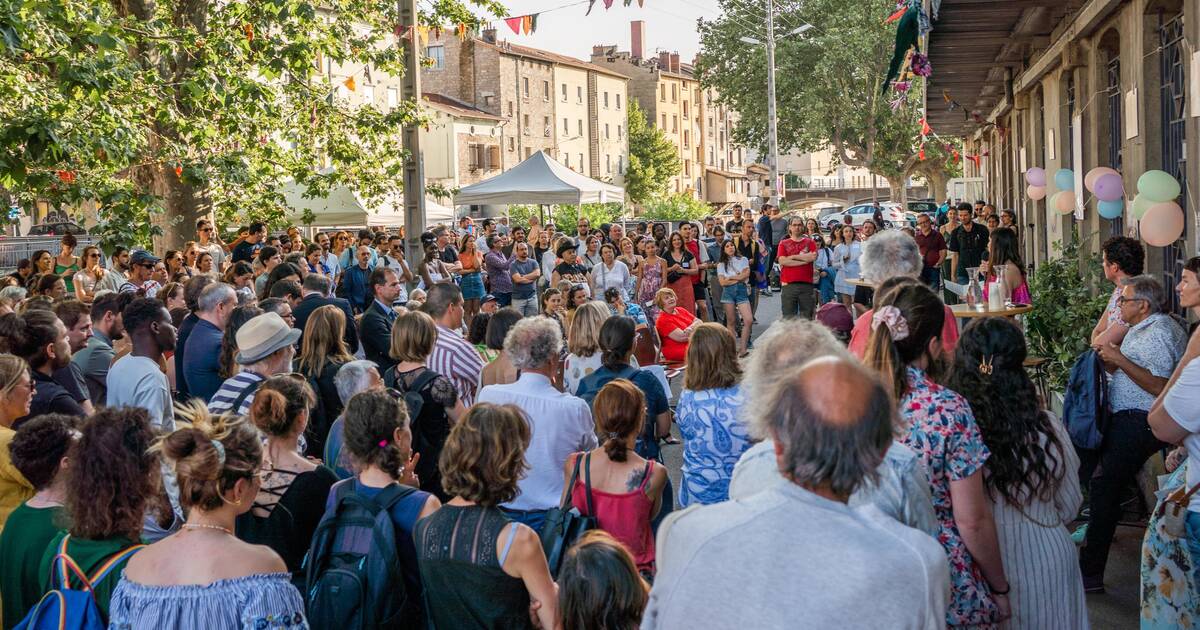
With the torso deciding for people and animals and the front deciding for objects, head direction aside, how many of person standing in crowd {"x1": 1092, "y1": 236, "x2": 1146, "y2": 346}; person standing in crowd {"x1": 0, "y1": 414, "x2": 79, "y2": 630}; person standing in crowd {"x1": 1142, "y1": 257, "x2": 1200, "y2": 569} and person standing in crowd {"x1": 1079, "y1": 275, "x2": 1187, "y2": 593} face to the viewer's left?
3

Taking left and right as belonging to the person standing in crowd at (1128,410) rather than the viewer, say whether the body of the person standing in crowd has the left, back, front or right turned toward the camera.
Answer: left

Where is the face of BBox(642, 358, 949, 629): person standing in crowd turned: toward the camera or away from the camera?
away from the camera

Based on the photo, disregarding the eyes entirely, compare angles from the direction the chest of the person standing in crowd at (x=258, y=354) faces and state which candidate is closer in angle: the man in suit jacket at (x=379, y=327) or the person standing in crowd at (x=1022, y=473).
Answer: the man in suit jacket

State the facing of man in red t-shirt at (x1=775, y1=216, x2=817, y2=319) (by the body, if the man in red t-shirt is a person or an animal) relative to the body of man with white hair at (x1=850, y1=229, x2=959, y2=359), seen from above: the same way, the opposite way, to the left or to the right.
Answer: the opposite way

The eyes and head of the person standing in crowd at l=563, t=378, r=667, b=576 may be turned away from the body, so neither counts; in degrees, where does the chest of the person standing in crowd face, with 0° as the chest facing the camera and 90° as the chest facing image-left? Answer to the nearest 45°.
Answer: approximately 180°

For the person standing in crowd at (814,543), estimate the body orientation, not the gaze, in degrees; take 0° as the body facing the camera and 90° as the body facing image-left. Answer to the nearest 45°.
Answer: approximately 180°

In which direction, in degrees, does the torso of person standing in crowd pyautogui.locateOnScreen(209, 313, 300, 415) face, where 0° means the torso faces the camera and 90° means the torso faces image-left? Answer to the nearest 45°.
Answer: approximately 225°

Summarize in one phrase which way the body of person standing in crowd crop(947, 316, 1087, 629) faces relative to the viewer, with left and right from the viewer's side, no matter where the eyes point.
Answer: facing away from the viewer

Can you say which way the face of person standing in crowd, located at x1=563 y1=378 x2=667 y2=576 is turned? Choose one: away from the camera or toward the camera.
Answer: away from the camera
